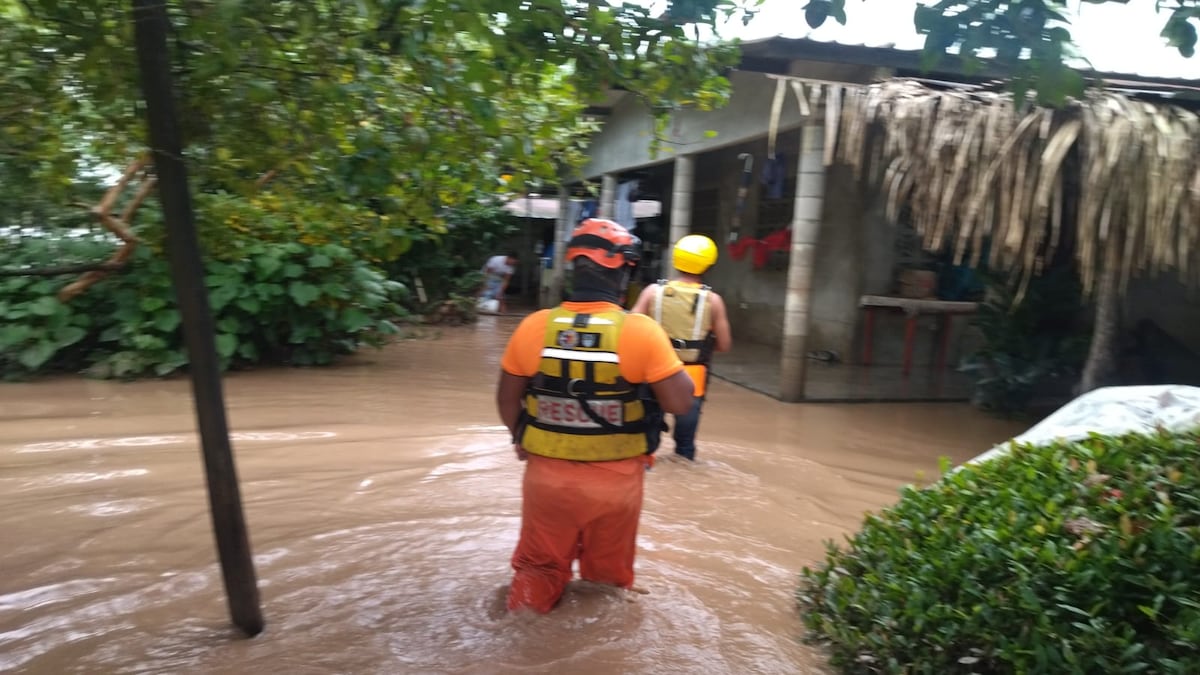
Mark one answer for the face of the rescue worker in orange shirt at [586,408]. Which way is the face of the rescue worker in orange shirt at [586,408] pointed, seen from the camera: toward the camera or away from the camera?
away from the camera

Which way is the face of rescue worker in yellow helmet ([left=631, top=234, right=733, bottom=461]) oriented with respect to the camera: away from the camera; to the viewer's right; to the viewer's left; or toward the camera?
away from the camera

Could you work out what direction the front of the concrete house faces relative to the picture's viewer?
facing the viewer and to the left of the viewer

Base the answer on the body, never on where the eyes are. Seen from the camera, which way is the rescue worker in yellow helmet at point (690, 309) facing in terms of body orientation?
away from the camera

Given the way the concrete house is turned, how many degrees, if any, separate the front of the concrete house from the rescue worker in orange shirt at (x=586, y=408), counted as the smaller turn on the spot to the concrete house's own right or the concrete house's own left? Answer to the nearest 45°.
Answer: approximately 45° to the concrete house's own left

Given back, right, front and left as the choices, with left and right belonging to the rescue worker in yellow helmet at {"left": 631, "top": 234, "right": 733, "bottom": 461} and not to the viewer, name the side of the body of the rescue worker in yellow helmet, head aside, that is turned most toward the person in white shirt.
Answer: front

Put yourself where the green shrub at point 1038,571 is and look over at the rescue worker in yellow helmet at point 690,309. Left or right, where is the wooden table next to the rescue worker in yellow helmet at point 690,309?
right

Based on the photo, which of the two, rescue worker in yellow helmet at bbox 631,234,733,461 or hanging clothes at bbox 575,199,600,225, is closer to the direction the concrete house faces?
the rescue worker in yellow helmet

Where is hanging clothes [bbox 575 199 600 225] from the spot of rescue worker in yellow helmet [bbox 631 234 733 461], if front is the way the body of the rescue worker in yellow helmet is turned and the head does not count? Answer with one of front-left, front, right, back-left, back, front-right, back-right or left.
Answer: front

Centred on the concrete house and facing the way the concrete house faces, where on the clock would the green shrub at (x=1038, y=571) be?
The green shrub is roughly at 10 o'clock from the concrete house.

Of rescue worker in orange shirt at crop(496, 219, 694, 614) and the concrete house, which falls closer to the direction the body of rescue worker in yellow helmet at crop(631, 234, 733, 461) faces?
the concrete house

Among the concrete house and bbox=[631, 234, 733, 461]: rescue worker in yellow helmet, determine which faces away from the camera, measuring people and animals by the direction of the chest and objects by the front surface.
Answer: the rescue worker in yellow helmet

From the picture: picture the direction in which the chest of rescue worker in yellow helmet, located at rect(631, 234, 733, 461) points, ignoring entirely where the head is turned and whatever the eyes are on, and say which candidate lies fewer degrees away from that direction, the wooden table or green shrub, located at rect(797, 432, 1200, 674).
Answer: the wooden table

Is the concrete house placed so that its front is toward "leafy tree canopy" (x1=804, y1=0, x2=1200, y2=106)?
no

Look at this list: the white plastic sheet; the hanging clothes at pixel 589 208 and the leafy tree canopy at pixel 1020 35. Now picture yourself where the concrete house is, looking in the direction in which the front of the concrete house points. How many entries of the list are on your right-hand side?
1

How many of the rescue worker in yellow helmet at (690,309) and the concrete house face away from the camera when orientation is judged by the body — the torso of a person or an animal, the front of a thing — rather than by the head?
1

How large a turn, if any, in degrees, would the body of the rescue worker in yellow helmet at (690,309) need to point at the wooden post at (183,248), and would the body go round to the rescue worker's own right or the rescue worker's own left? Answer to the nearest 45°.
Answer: approximately 135° to the rescue worker's own left
